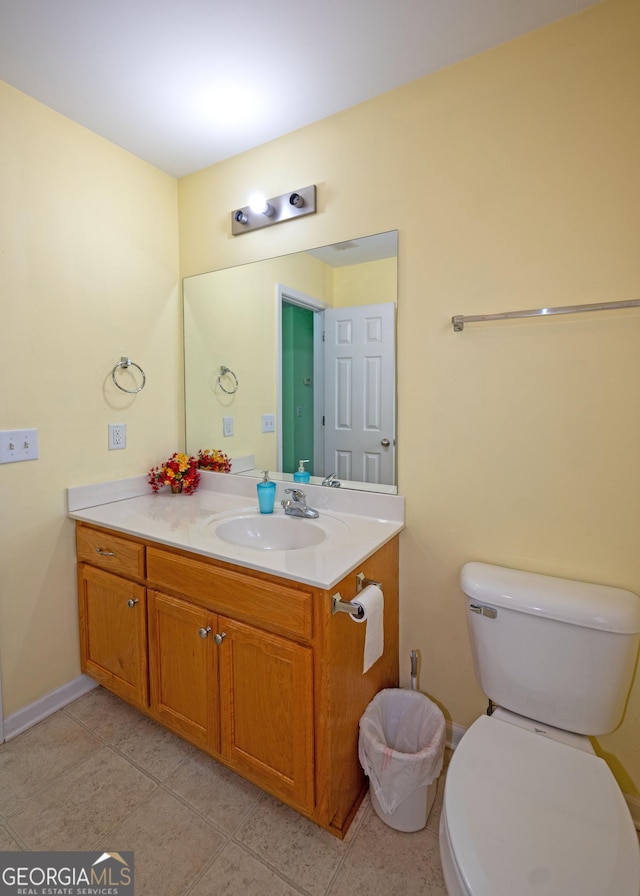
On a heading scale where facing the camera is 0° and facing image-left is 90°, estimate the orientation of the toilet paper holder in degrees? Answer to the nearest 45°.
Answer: approximately 315°

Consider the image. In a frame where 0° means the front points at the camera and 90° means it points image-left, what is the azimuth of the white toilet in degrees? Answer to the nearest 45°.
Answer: approximately 0°

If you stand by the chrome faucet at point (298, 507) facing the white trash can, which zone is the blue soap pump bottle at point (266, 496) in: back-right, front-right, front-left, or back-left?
back-right

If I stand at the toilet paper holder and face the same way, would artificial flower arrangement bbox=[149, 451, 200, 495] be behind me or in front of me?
behind

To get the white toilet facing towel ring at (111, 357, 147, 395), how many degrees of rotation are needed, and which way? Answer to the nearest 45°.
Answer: approximately 90° to its right
